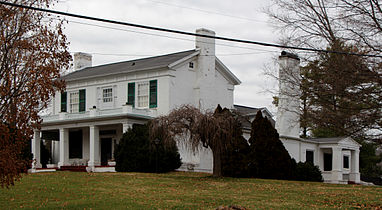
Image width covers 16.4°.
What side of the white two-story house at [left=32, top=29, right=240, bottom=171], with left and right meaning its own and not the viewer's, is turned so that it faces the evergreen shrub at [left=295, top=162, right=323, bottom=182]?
left

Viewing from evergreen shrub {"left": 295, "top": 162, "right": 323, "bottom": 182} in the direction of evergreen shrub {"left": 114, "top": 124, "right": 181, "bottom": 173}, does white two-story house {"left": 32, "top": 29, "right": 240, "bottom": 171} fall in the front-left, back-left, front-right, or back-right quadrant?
front-right

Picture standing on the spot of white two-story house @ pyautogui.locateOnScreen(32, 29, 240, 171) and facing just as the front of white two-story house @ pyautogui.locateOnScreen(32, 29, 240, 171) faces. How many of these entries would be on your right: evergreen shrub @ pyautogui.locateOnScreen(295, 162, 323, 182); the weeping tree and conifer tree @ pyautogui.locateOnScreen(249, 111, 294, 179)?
0

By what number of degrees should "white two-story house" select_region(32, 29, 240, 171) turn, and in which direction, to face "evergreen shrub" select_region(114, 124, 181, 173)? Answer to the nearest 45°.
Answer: approximately 45° to its left

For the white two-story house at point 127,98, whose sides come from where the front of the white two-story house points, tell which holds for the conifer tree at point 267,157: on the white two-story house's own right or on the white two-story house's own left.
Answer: on the white two-story house's own left

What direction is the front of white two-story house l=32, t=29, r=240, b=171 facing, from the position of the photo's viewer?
facing the viewer and to the left of the viewer

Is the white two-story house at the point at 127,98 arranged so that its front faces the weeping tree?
no

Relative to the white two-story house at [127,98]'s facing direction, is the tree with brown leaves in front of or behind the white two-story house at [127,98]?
in front
